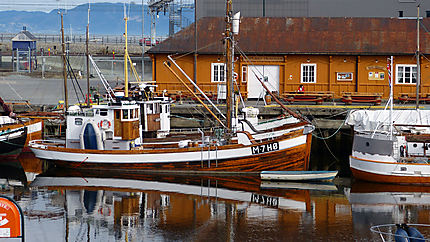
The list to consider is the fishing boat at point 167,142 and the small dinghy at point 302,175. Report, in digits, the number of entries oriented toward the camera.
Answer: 0

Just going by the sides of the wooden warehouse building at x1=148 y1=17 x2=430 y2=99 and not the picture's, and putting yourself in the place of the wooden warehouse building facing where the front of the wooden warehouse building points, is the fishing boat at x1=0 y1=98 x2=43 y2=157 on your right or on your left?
on your right

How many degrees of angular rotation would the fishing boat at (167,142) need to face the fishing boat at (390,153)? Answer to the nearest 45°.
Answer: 0° — it already faces it

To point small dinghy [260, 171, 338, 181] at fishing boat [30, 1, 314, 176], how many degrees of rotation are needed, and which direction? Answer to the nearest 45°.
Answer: approximately 180°

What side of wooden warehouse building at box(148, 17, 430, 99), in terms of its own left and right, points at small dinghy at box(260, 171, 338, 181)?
front

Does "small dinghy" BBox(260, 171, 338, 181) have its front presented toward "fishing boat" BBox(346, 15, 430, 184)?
yes

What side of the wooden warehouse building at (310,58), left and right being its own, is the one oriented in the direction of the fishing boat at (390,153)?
front

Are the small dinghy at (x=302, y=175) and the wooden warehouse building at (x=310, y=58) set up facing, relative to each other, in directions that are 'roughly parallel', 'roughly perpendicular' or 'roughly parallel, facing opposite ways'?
roughly perpendicular

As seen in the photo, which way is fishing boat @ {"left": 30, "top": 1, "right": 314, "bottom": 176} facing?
to the viewer's right

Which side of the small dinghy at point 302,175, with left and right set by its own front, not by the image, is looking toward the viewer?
right
